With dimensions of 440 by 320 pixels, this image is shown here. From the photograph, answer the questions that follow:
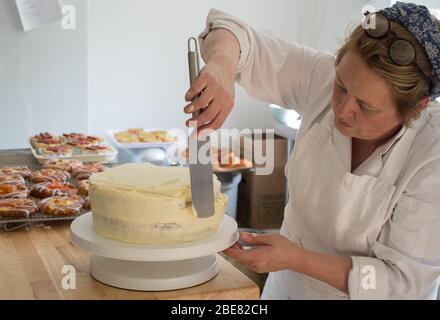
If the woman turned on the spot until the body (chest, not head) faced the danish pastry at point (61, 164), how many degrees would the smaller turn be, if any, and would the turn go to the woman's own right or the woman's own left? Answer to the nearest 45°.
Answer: approximately 90° to the woman's own right

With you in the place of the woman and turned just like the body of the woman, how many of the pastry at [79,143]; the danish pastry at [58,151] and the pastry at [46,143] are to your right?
3

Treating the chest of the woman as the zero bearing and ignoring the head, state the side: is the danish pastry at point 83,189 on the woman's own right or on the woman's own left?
on the woman's own right

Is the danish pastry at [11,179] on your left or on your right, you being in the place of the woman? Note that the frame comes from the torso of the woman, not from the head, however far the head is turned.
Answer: on your right

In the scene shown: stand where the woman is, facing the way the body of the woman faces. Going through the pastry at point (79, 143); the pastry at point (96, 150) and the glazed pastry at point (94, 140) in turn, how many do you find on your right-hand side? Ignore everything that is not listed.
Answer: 3

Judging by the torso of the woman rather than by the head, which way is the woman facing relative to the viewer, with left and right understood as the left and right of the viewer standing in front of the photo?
facing the viewer and to the left of the viewer

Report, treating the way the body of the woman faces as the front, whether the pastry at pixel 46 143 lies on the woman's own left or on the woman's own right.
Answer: on the woman's own right

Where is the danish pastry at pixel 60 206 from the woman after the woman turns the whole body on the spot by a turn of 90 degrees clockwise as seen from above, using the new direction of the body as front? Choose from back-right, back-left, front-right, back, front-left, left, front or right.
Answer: front-left

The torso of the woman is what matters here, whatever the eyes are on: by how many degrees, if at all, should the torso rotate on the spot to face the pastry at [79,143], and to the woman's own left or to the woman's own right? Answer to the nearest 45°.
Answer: approximately 90° to the woman's own right

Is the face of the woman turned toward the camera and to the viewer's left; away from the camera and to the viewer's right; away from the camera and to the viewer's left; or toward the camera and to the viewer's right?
toward the camera and to the viewer's left

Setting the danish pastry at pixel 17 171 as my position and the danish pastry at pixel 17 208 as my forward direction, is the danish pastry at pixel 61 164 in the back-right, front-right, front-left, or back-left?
back-left

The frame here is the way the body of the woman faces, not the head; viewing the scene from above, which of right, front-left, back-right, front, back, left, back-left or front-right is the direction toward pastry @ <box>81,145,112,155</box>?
right

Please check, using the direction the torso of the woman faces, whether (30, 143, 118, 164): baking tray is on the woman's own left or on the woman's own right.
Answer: on the woman's own right
